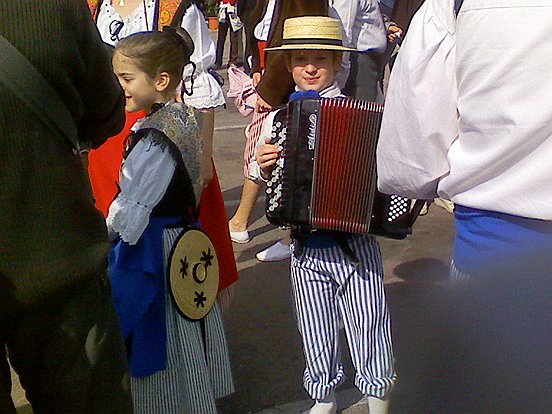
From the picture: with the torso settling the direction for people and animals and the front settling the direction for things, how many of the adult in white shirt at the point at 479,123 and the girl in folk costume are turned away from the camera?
1

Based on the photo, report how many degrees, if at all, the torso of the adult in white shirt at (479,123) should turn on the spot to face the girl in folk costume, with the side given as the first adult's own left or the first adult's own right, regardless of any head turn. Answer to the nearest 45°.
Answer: approximately 90° to the first adult's own left

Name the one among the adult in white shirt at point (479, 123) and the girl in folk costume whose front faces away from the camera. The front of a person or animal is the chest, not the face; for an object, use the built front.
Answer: the adult in white shirt

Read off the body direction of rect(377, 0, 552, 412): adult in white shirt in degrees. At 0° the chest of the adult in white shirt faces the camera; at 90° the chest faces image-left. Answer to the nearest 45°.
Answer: approximately 180°
